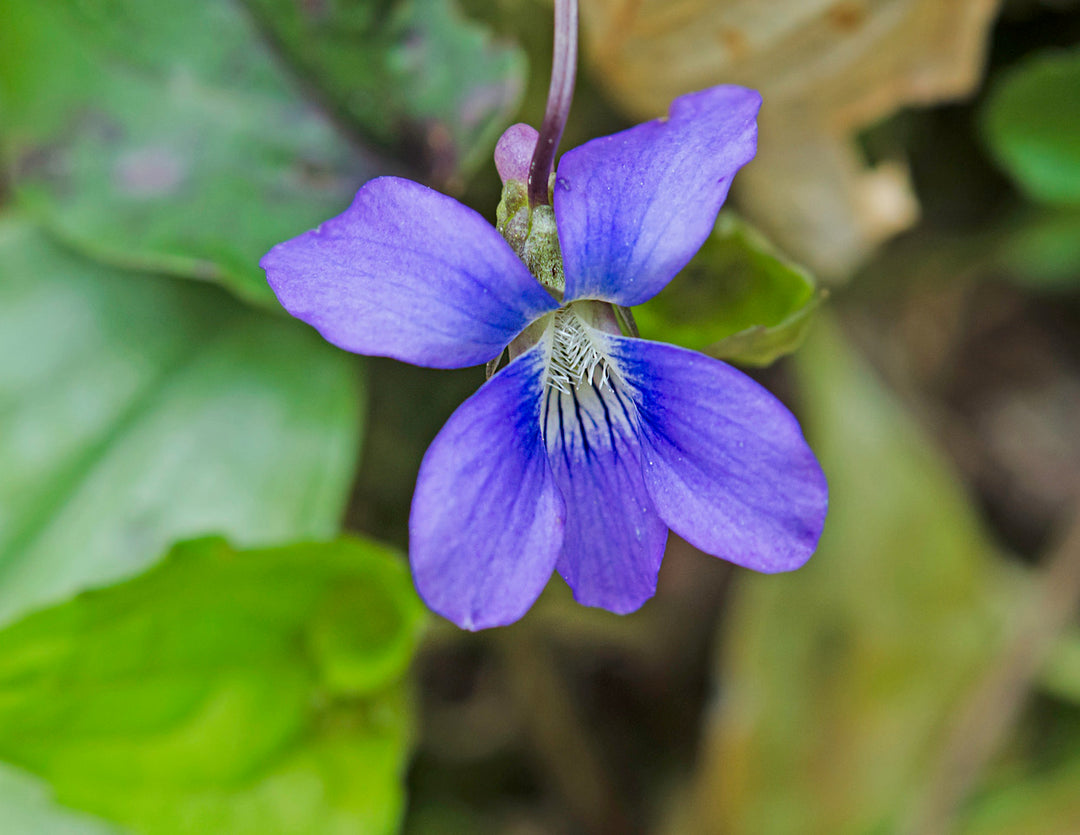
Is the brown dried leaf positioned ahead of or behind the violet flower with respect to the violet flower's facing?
behind

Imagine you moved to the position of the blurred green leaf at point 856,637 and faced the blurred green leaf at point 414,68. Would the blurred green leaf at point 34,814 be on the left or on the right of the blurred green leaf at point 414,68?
left

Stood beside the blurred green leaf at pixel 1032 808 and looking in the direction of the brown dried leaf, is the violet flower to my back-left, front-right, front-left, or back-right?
front-left

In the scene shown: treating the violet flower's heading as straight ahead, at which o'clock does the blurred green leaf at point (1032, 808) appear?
The blurred green leaf is roughly at 8 o'clock from the violet flower.

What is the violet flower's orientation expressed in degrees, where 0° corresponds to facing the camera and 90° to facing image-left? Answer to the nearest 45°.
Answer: approximately 0°

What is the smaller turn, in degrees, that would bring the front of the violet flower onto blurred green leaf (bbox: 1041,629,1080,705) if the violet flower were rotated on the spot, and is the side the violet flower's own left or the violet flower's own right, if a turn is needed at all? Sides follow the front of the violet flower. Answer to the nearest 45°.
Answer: approximately 135° to the violet flower's own left

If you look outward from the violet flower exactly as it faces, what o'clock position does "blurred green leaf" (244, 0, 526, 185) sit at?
The blurred green leaf is roughly at 5 o'clock from the violet flower.
